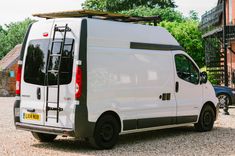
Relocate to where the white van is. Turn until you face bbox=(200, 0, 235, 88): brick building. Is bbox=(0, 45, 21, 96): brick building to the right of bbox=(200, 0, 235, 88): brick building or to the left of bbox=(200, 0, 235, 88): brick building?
left

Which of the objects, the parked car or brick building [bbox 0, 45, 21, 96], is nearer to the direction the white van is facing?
the parked car

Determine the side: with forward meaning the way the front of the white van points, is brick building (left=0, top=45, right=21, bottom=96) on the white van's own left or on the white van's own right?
on the white van's own left

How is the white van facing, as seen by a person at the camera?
facing away from the viewer and to the right of the viewer

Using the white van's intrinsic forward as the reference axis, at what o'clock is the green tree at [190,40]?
The green tree is roughly at 11 o'clock from the white van.

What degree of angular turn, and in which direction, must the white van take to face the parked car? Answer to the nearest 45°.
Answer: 0° — it already faces it
